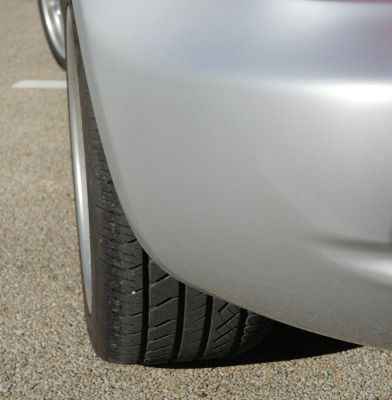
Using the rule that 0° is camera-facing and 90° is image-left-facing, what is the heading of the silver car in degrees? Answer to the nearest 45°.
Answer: approximately 180°
